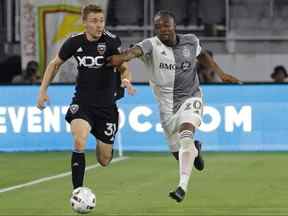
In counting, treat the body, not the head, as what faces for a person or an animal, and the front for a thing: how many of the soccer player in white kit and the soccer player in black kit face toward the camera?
2

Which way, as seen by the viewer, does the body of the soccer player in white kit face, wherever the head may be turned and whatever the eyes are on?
toward the camera

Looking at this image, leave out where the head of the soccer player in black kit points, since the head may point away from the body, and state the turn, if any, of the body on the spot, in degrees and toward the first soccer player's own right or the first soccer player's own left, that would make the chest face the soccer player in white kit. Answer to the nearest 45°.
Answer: approximately 90° to the first soccer player's own left

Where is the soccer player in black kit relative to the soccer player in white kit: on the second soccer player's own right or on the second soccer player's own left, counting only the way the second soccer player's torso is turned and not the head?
on the second soccer player's own right

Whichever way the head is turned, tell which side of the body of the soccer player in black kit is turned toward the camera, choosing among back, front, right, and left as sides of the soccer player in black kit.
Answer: front
